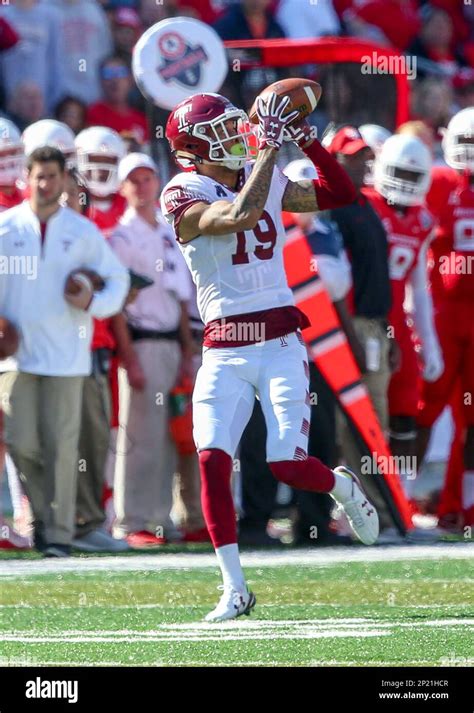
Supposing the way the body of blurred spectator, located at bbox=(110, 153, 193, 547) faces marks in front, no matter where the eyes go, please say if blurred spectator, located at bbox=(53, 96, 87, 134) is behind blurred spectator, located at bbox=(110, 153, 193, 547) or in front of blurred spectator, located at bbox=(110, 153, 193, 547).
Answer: behind

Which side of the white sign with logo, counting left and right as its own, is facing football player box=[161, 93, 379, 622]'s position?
front

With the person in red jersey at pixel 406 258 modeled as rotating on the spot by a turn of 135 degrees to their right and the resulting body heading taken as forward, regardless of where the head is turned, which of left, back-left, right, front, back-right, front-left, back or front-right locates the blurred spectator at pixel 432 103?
front-right

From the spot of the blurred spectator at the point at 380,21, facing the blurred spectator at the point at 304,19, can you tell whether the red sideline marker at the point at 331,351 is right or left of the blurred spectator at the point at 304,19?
left

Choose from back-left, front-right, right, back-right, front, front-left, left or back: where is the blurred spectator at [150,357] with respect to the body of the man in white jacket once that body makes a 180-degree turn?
front-right

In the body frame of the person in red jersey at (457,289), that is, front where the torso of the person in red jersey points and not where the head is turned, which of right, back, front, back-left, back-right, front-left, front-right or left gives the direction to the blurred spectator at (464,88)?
back

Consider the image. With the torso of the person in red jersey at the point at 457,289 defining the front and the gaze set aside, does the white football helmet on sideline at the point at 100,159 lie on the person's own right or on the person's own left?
on the person's own right

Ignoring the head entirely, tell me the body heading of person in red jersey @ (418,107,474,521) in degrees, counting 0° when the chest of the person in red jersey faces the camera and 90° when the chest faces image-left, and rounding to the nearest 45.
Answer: approximately 0°
